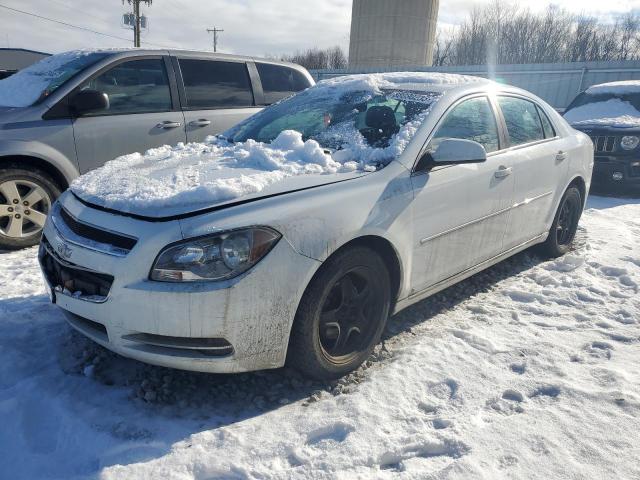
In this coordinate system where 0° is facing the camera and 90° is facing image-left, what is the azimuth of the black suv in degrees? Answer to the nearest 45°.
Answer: approximately 0°

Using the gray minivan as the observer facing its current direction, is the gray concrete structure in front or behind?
behind

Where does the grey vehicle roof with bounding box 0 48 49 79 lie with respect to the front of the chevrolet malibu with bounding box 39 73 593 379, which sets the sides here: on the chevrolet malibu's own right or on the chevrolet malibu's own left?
on the chevrolet malibu's own right

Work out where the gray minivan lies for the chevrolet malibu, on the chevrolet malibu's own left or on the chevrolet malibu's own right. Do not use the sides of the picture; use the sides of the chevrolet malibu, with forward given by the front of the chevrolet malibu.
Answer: on the chevrolet malibu's own right

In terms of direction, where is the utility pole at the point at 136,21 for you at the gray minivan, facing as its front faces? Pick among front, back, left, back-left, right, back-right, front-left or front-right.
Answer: back-right

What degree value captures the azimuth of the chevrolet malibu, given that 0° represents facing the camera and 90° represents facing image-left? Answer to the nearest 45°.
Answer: approximately 45°

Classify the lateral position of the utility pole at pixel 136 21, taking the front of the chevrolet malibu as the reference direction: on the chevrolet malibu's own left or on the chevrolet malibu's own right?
on the chevrolet malibu's own right
